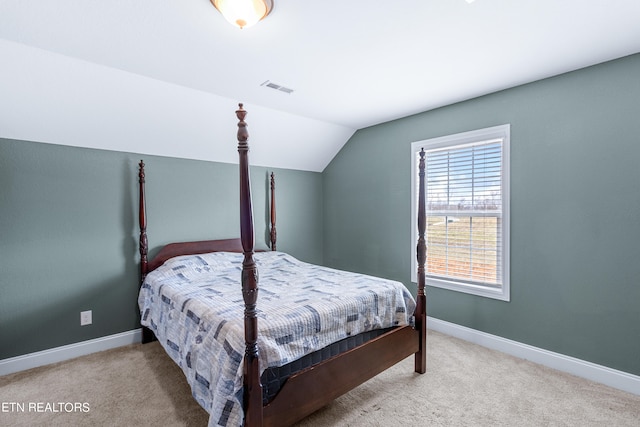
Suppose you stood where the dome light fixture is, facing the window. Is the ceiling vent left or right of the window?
left

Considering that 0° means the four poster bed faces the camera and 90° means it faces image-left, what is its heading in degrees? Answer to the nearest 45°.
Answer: approximately 315°

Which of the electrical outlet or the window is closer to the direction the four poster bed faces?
the window

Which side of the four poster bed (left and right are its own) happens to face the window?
left

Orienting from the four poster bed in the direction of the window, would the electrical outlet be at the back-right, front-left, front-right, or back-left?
back-left
